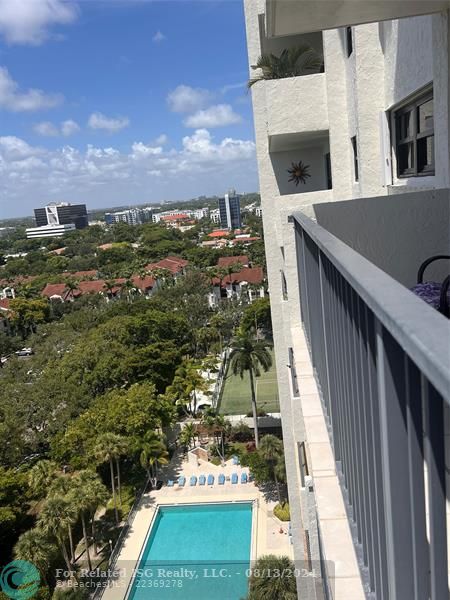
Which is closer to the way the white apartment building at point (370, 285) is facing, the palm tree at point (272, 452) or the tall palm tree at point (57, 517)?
the tall palm tree

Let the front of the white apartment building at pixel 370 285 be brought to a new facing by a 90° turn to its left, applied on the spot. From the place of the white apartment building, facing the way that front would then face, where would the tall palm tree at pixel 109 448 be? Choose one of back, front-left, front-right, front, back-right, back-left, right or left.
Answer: back-right

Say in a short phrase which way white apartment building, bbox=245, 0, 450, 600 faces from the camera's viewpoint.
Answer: facing to the left of the viewer

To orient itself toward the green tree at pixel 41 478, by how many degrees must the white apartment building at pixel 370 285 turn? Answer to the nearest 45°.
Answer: approximately 45° to its right

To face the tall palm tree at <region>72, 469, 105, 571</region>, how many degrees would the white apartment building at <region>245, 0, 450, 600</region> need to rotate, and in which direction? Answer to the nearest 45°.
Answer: approximately 45° to its right

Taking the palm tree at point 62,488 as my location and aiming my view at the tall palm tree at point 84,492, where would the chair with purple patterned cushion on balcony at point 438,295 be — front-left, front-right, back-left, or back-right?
front-right

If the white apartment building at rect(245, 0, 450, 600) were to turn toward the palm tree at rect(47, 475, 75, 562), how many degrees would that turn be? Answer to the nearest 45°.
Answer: approximately 45° to its right

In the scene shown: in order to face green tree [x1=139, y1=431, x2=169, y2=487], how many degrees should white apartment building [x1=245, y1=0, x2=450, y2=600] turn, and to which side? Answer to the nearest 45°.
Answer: approximately 45° to its right
